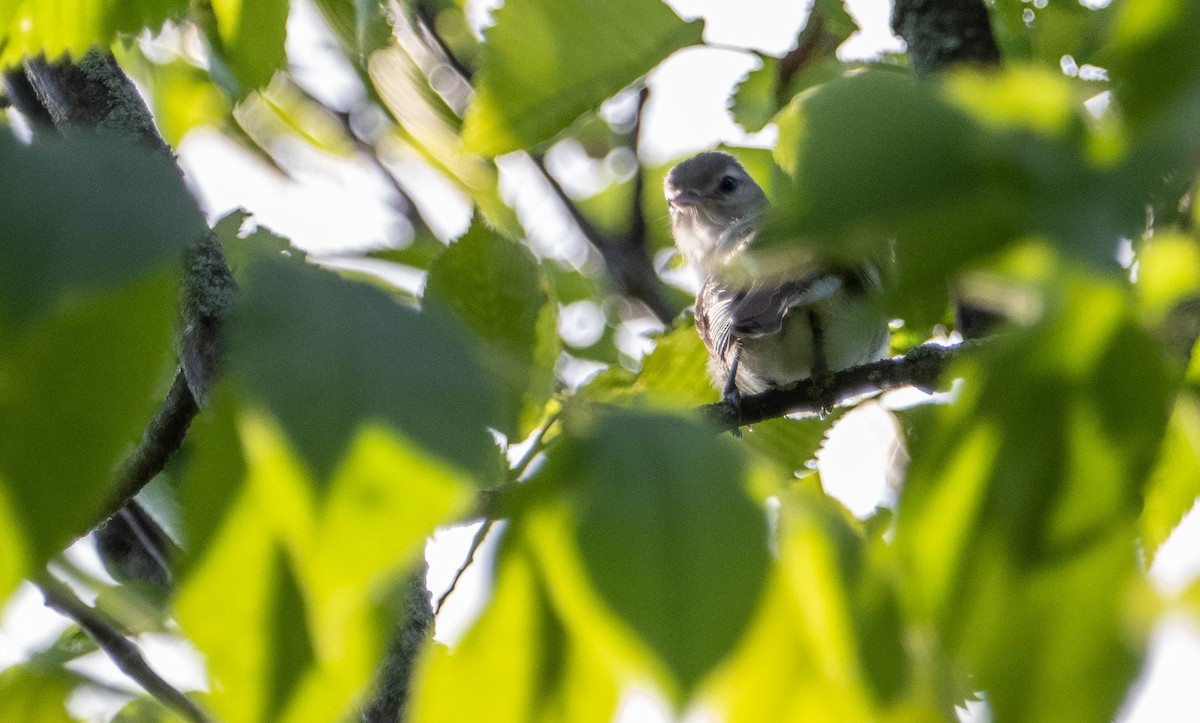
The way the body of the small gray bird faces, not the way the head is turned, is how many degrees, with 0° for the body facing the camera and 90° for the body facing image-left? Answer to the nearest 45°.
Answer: approximately 45°

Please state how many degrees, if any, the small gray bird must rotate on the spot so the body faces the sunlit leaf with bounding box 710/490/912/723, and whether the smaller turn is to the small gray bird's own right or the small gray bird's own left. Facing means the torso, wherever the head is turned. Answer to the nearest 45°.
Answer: approximately 45° to the small gray bird's own left
